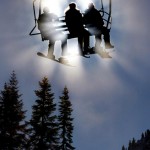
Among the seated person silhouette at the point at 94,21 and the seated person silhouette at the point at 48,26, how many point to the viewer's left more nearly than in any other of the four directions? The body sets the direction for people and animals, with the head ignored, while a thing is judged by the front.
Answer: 0

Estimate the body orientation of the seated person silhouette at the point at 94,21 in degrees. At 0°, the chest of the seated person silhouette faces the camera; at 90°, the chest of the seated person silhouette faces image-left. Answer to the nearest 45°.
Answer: approximately 315°

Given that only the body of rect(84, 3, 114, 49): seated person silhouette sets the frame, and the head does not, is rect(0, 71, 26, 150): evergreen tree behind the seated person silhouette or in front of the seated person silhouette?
behind
